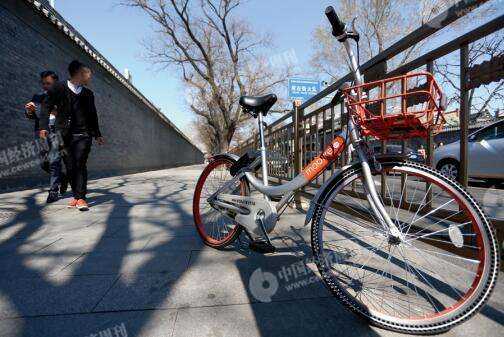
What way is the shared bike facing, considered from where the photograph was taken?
facing the viewer and to the right of the viewer

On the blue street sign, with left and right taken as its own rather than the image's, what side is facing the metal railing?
front

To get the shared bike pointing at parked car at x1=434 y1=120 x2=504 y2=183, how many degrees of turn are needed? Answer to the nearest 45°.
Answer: approximately 90° to its left

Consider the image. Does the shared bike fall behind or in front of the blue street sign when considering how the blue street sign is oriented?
in front

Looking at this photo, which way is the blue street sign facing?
toward the camera
